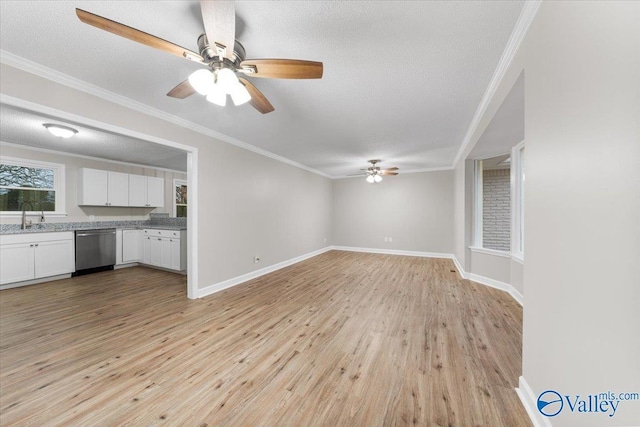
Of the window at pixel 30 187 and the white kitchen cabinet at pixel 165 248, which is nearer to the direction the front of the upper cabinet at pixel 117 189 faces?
the white kitchen cabinet

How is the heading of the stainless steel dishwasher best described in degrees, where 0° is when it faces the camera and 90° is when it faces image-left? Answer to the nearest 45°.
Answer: approximately 315°

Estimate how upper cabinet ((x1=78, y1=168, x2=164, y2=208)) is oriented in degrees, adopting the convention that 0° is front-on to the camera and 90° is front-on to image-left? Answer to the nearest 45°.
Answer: approximately 315°

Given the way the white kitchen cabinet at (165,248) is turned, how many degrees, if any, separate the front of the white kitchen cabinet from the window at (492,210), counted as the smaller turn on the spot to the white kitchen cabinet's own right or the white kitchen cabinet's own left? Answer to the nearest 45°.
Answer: approximately 90° to the white kitchen cabinet's own left

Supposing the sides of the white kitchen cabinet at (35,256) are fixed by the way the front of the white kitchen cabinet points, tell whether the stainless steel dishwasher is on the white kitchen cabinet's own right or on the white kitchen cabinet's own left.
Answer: on the white kitchen cabinet's own left
